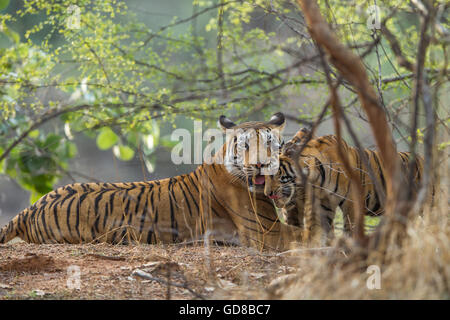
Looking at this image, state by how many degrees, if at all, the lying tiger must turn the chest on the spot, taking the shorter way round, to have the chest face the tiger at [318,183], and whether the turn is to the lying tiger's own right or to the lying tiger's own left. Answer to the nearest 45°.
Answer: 0° — it already faces it

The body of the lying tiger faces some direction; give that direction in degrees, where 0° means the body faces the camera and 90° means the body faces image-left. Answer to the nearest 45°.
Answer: approximately 270°

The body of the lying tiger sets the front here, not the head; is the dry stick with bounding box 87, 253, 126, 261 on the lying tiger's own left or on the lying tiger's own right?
on the lying tiger's own right

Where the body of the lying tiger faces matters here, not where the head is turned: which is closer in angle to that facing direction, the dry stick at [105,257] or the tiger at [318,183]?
the tiger
